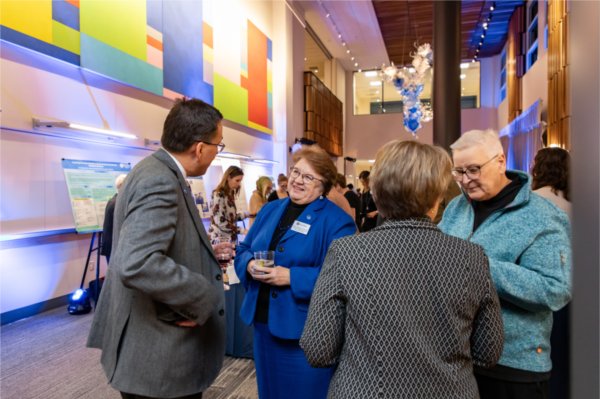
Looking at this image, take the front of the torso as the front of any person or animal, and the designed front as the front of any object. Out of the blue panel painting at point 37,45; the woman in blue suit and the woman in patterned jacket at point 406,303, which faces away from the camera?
the woman in patterned jacket

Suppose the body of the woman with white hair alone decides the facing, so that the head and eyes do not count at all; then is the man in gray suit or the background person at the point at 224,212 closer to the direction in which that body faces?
the man in gray suit

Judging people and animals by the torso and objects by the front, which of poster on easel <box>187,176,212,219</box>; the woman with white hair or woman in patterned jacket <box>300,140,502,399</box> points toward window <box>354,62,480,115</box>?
the woman in patterned jacket

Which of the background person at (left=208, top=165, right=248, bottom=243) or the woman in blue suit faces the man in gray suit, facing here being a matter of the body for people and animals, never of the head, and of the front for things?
the woman in blue suit

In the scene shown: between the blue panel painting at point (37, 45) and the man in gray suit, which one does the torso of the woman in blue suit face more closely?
the man in gray suit

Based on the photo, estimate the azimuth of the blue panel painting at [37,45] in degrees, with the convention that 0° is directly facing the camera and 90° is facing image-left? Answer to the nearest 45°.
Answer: approximately 315°

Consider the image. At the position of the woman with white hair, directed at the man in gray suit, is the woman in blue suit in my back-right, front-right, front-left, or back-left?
front-right

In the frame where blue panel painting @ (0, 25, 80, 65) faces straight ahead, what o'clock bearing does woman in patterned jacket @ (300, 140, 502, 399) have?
The woman in patterned jacket is roughly at 1 o'clock from the blue panel painting.

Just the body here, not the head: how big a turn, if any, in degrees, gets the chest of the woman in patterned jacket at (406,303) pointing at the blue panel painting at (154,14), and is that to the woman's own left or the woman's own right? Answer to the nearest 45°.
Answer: approximately 45° to the woman's own left

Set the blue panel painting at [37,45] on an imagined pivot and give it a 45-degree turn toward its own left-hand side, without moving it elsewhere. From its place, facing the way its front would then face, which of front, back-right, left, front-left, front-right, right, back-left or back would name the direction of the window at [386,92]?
front-left

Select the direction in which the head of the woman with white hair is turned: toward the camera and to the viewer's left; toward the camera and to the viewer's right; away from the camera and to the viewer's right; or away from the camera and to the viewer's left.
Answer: toward the camera and to the viewer's left

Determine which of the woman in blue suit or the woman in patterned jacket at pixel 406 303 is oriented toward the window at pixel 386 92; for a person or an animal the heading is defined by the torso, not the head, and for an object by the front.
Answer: the woman in patterned jacket

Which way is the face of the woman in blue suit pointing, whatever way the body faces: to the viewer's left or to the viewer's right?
to the viewer's left
